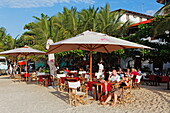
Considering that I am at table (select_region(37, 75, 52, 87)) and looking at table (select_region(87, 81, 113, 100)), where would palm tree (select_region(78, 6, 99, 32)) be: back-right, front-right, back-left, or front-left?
back-left

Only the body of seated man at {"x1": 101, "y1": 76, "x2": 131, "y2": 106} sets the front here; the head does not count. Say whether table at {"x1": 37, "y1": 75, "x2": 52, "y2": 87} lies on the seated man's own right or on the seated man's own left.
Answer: on the seated man's own right

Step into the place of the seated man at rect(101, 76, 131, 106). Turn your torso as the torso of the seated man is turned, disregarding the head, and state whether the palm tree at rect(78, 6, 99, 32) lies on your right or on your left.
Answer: on your right

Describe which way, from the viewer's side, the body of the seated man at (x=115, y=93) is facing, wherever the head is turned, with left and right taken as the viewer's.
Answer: facing the viewer and to the left of the viewer

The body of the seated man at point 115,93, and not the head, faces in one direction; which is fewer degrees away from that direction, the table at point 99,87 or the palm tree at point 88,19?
the table
